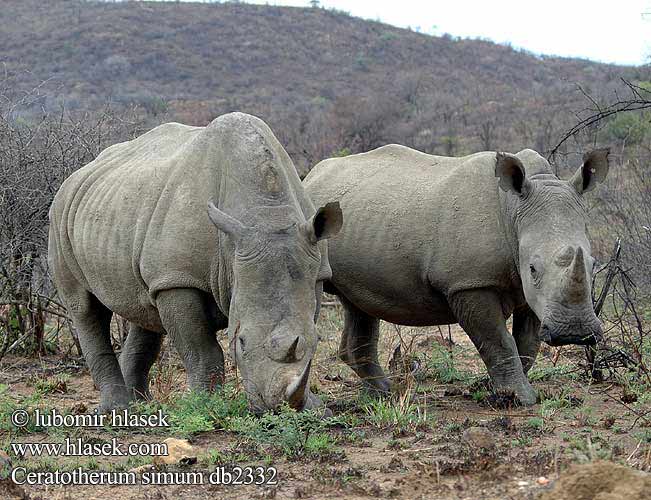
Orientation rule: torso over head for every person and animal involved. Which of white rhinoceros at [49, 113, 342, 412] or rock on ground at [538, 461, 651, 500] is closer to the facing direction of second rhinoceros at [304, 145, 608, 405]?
the rock on ground

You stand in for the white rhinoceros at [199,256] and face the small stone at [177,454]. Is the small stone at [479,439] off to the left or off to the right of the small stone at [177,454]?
left

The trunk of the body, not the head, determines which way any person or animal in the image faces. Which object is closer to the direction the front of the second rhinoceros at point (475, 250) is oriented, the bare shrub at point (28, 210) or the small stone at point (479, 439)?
the small stone

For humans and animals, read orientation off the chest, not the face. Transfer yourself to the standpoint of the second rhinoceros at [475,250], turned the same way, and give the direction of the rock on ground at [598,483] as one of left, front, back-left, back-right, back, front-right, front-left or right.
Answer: front-right

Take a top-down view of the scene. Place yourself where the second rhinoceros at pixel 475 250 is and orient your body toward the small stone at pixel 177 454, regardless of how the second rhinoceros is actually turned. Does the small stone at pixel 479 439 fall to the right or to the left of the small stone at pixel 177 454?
left

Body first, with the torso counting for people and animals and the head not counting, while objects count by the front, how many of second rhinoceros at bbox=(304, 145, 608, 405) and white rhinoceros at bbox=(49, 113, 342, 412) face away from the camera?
0

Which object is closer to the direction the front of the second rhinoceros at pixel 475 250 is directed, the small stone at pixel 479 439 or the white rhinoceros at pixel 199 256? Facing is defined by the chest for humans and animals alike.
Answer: the small stone

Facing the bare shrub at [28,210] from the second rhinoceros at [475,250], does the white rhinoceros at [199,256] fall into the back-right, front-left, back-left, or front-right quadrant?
front-left

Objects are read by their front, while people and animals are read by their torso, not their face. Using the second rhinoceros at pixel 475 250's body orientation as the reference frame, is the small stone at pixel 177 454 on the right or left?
on its right

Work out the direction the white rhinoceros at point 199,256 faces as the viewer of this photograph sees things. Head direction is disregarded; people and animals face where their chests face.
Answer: facing the viewer and to the right of the viewer

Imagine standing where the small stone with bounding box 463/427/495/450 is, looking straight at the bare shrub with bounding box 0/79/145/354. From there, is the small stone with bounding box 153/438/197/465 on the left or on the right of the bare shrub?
left

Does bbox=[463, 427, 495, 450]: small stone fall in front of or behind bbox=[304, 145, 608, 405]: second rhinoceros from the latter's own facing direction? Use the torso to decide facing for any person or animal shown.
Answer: in front

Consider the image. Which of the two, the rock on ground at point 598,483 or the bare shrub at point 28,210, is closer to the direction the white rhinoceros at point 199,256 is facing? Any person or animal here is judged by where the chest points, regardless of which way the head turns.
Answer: the rock on ground

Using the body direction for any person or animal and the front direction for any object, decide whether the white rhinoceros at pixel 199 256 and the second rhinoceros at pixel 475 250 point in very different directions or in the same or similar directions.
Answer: same or similar directions
